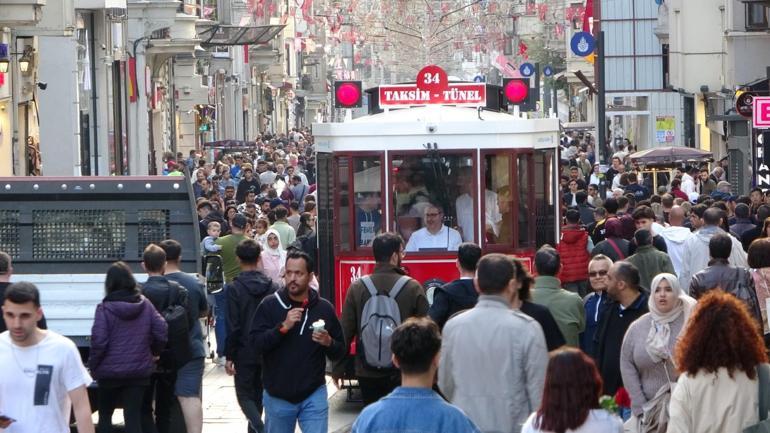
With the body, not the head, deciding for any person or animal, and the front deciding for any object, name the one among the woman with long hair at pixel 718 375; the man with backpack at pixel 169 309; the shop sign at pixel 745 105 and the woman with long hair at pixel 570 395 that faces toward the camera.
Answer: the shop sign

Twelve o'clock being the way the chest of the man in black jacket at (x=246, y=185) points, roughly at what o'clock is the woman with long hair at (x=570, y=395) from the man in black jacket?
The woman with long hair is roughly at 12 o'clock from the man in black jacket.

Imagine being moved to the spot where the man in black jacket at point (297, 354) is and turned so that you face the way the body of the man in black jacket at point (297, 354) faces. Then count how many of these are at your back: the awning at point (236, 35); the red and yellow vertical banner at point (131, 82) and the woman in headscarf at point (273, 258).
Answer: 3

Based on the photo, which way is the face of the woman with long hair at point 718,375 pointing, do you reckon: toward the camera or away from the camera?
away from the camera

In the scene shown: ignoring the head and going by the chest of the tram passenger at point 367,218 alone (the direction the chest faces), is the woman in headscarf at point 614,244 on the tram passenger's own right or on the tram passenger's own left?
on the tram passenger's own left

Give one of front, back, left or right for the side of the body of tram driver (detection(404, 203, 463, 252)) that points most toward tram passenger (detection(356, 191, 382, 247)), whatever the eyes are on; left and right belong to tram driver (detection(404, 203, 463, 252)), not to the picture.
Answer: right

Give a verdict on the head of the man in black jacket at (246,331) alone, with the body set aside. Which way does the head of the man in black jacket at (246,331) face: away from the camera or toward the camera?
away from the camera

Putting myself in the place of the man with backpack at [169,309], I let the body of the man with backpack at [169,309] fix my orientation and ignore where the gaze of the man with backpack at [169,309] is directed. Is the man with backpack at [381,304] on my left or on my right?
on my right

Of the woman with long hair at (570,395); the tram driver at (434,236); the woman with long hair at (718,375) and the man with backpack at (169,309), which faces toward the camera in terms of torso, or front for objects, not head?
the tram driver
